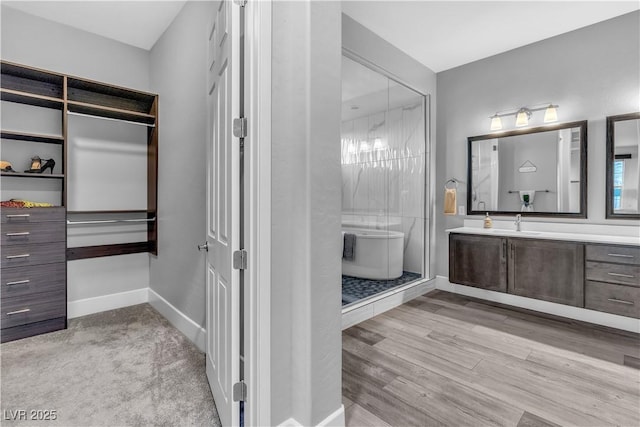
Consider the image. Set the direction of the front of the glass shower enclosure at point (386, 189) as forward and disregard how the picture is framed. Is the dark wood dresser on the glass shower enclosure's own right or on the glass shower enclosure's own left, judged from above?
on the glass shower enclosure's own right

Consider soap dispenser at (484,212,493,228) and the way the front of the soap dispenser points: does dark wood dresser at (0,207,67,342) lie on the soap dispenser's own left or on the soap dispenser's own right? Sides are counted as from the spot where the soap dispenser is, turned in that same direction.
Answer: on the soap dispenser's own right

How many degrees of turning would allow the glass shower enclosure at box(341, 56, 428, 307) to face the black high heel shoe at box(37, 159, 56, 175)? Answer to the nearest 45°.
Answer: approximately 90° to its right

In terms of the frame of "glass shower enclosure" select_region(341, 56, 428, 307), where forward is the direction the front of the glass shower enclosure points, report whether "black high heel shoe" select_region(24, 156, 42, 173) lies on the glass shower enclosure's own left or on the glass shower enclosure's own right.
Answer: on the glass shower enclosure's own right

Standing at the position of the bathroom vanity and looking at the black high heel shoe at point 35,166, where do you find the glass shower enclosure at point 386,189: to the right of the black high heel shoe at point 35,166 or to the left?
right

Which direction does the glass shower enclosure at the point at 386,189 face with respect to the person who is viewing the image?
facing the viewer and to the right of the viewer

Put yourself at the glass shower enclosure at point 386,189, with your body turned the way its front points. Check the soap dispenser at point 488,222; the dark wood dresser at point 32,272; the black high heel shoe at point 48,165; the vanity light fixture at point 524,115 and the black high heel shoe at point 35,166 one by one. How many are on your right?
3

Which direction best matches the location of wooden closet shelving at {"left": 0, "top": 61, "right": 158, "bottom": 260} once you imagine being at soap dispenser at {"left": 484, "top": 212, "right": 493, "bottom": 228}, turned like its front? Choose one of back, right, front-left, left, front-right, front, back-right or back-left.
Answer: front-right

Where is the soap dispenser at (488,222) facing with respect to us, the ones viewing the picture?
facing the viewer

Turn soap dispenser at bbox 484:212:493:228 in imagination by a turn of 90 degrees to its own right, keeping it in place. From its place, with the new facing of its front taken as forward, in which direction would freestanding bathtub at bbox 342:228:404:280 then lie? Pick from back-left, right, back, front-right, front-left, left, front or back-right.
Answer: front

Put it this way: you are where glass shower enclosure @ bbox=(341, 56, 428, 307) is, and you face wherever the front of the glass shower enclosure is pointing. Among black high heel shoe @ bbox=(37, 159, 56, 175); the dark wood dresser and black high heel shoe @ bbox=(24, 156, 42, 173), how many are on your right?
3

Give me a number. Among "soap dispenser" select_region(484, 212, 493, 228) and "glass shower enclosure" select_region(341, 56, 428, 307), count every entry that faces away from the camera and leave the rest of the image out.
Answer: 0

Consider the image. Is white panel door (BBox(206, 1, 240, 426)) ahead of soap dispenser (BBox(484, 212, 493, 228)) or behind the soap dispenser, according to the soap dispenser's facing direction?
ahead
